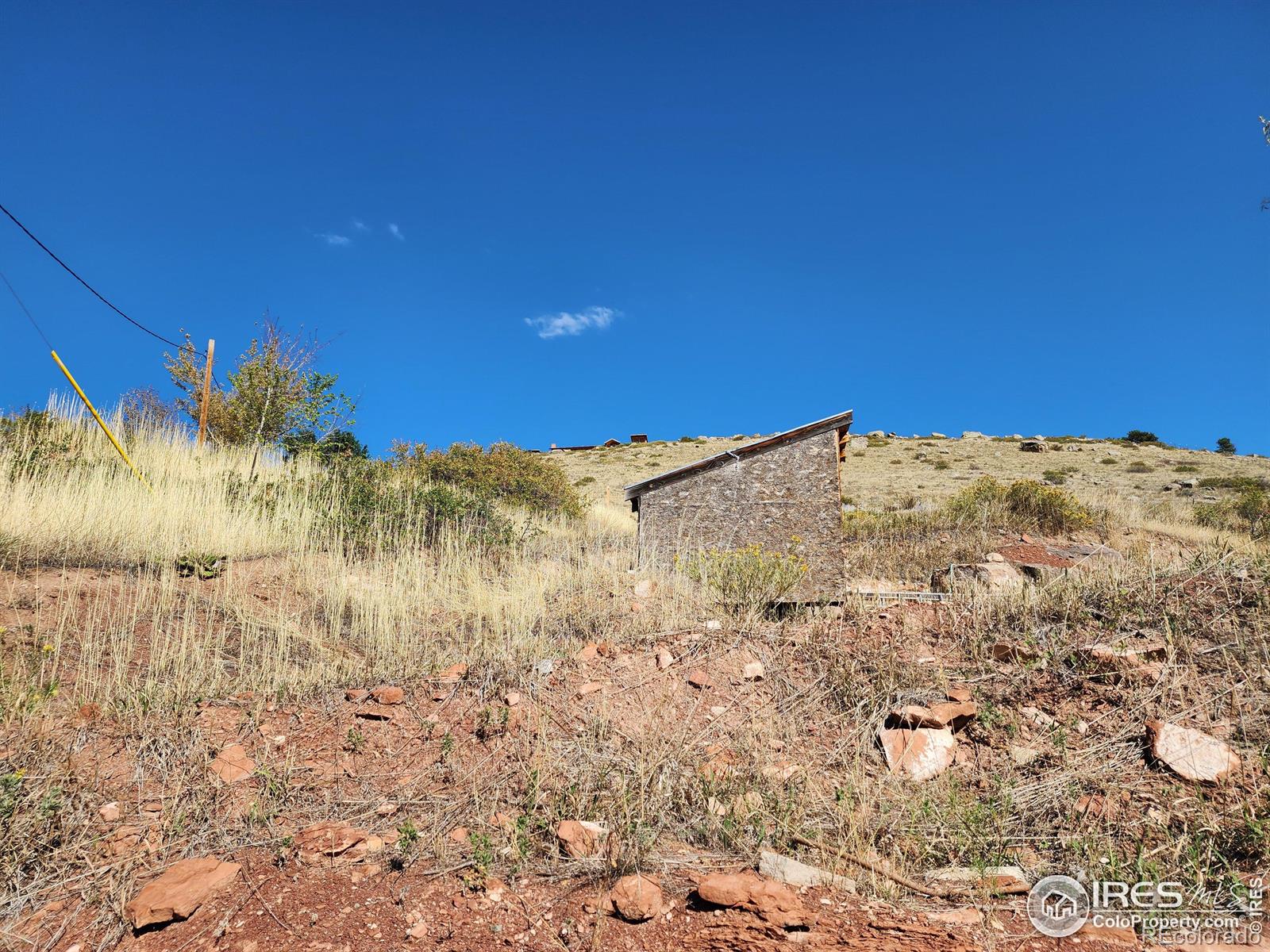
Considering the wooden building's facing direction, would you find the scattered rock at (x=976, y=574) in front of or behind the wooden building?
in front

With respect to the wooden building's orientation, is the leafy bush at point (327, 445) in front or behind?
behind

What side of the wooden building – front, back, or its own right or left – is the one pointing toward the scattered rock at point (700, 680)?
right

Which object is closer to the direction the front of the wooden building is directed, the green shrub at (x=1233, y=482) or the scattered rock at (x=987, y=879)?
the green shrub

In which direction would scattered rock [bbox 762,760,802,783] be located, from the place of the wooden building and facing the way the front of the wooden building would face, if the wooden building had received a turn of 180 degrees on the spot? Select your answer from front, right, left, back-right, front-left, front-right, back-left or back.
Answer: left

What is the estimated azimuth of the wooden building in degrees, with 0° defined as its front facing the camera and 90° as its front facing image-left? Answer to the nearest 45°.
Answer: approximately 270°

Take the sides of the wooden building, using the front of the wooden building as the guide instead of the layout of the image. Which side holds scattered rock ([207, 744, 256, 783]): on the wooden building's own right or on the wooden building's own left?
on the wooden building's own right

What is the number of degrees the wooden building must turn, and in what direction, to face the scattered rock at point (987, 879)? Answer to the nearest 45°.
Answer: approximately 90° to its right

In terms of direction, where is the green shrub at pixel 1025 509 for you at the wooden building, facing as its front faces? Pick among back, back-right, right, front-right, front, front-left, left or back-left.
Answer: front-left

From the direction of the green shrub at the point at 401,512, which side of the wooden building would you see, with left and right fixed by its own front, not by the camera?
back

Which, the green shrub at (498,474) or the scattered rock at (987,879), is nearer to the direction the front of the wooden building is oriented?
the scattered rock

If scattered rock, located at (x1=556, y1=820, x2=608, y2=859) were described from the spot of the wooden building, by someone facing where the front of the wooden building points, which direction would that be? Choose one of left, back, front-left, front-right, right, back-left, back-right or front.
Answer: right

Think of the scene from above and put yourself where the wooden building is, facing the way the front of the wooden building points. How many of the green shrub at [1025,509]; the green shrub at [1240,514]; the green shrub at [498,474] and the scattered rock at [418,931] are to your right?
1

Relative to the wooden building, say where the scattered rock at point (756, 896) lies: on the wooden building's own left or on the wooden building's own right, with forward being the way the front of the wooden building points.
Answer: on the wooden building's own right

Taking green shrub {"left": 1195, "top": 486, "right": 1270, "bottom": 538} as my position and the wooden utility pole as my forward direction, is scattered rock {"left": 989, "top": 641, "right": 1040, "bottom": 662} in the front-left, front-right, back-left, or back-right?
front-left

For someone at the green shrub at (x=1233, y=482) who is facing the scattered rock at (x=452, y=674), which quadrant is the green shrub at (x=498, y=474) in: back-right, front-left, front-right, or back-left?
front-right

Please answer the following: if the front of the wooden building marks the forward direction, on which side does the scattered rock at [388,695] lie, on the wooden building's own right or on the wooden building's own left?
on the wooden building's own right

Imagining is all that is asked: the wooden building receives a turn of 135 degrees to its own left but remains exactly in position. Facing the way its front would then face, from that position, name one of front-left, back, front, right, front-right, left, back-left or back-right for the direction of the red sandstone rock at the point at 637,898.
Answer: back-left
